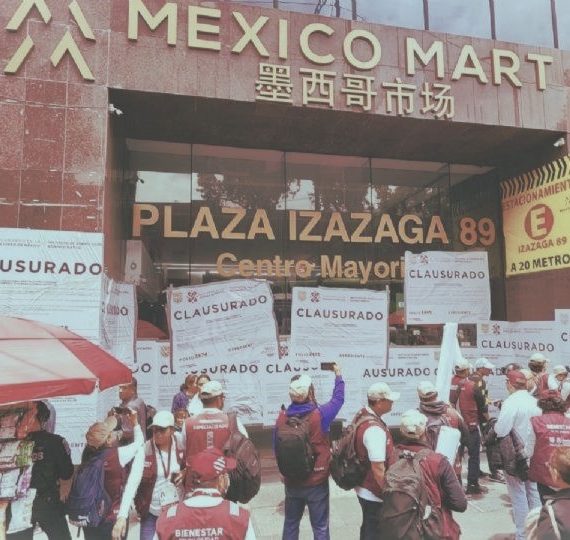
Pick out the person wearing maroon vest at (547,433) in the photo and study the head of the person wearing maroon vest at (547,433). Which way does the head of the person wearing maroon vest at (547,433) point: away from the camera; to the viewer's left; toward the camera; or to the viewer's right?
away from the camera

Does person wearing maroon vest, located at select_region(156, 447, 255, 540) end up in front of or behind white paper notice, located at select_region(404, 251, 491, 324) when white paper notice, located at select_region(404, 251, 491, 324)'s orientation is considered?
in front

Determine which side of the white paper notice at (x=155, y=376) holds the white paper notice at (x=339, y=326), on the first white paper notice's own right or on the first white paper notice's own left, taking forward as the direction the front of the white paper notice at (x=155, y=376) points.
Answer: on the first white paper notice's own left

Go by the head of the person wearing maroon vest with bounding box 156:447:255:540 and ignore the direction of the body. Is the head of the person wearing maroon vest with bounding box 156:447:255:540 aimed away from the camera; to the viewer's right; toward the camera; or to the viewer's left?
away from the camera

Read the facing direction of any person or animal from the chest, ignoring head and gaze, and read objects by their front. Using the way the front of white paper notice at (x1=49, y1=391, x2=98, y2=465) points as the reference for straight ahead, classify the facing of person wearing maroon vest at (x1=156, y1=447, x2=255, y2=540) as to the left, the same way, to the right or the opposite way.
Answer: the opposite way

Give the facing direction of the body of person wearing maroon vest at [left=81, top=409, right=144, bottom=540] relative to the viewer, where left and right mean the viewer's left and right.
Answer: facing away from the viewer and to the right of the viewer

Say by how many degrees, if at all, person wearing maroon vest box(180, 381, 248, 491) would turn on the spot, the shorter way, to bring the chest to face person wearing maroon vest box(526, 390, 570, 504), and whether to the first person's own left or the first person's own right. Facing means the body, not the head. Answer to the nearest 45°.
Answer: approximately 90° to the first person's own right

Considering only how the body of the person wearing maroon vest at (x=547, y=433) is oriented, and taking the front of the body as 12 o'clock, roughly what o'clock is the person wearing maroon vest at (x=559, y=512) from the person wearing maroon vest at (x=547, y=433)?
the person wearing maroon vest at (x=559, y=512) is roughly at 6 o'clock from the person wearing maroon vest at (x=547, y=433).

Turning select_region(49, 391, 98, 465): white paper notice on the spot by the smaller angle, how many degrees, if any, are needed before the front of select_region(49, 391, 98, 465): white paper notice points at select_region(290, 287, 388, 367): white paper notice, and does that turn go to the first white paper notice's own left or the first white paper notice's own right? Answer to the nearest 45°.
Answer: approximately 90° to the first white paper notice's own left

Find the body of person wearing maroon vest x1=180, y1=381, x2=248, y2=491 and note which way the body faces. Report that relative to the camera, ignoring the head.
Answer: away from the camera

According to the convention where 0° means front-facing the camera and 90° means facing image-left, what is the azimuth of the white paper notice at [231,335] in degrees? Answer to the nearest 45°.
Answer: approximately 0°

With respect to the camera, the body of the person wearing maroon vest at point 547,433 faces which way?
away from the camera
